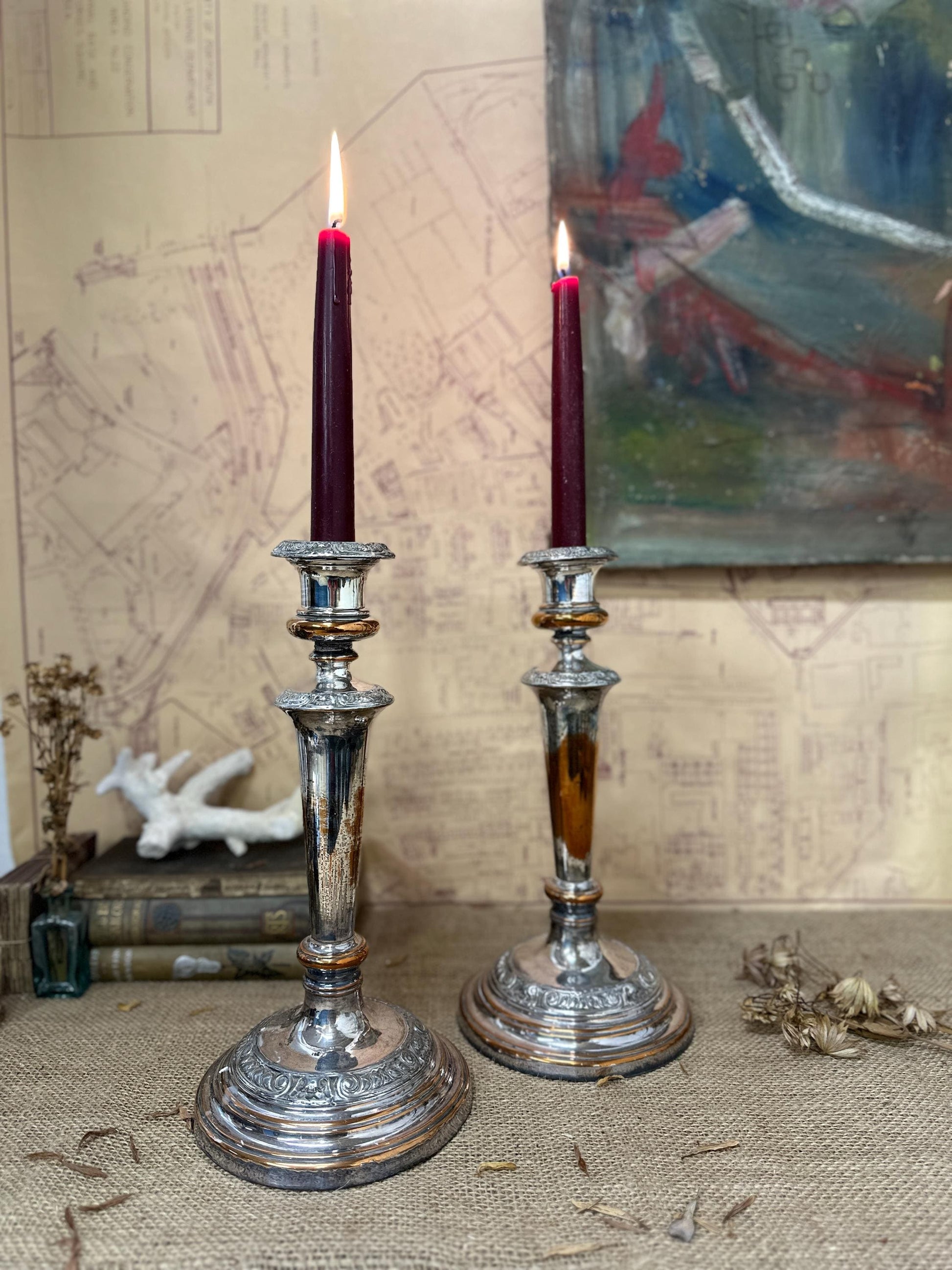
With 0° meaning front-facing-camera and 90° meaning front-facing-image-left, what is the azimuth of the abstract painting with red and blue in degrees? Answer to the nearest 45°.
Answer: approximately 0°

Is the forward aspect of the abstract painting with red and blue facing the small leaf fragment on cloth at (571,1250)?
yes
